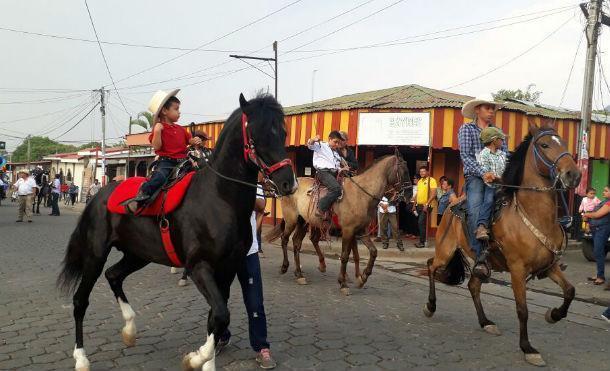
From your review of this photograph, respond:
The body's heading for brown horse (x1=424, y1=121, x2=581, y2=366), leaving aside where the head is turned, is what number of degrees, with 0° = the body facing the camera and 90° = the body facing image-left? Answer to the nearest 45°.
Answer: approximately 315°

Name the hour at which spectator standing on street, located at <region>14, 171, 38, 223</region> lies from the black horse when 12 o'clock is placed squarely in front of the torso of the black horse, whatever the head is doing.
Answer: The spectator standing on street is roughly at 7 o'clock from the black horse.

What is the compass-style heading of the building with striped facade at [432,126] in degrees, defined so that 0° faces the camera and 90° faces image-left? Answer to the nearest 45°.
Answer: approximately 0°

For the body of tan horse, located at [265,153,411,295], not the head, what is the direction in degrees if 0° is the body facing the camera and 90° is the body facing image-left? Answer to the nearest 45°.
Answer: approximately 315°

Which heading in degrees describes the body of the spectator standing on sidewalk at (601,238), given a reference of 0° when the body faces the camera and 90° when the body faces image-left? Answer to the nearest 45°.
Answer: approximately 90°
